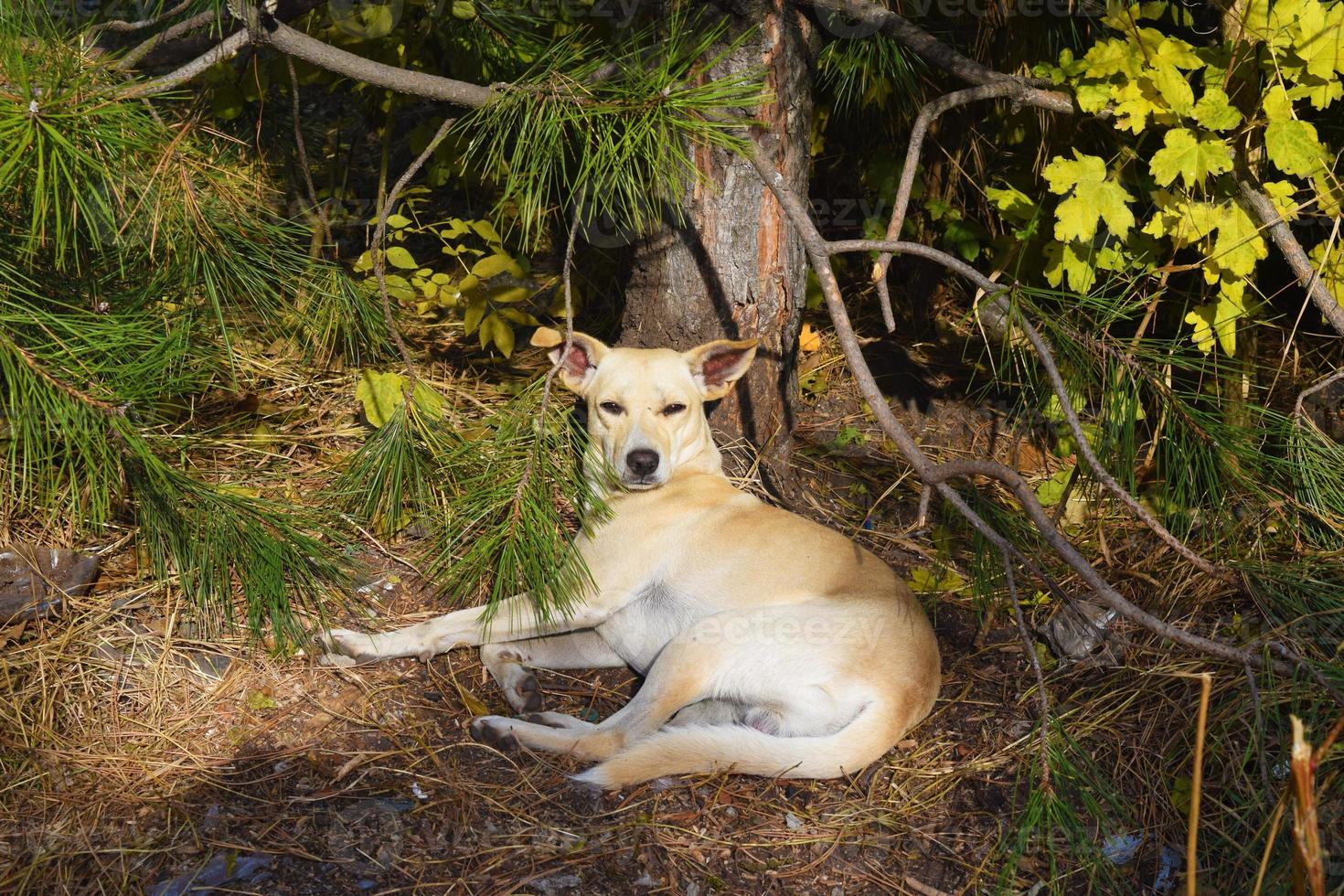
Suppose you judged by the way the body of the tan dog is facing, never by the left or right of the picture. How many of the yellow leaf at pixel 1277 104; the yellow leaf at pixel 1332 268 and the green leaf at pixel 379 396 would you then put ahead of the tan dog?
1

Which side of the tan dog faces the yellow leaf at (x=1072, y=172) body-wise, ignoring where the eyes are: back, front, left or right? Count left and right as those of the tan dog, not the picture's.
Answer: right

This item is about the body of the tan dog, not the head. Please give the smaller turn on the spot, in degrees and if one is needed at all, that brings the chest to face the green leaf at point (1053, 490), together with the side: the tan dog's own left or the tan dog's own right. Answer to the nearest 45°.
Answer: approximately 90° to the tan dog's own right

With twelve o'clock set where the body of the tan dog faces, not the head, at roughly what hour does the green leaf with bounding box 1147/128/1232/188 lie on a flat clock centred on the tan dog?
The green leaf is roughly at 4 o'clock from the tan dog.

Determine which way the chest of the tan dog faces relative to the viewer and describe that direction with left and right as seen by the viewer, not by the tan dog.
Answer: facing away from the viewer and to the left of the viewer

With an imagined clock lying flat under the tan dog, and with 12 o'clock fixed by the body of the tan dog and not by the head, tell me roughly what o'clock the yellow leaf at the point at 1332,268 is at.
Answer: The yellow leaf is roughly at 4 o'clock from the tan dog.

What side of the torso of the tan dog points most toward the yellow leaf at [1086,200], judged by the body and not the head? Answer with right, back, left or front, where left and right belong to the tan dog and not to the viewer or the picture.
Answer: right

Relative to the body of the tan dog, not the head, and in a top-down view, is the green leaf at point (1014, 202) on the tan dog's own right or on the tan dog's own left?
on the tan dog's own right

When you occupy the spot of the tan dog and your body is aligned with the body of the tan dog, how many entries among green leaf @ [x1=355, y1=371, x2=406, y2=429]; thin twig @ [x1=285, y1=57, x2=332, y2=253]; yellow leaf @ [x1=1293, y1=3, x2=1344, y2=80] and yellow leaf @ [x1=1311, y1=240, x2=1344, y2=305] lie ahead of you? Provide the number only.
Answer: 2

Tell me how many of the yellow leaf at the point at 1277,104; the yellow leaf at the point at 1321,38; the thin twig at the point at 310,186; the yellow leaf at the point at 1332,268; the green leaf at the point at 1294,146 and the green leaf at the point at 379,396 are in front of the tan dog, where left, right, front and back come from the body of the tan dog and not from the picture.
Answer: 2

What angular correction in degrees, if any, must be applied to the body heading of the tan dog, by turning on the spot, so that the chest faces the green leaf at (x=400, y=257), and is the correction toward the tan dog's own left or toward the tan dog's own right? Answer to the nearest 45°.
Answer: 0° — it already faces it
